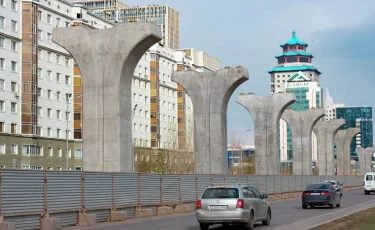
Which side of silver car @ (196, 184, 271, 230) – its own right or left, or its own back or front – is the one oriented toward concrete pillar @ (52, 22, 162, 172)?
left

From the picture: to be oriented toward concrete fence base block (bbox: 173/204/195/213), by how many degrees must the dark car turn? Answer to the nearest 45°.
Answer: approximately 180°

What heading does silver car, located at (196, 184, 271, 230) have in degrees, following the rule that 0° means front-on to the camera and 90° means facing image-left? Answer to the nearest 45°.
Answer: approximately 225°

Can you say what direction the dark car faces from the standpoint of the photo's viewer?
facing away from the viewer and to the right of the viewer

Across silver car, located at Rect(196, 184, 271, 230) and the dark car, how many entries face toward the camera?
0

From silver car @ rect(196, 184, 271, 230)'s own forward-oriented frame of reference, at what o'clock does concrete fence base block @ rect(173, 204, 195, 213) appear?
The concrete fence base block is roughly at 10 o'clock from the silver car.

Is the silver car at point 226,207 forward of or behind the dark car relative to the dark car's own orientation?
behind

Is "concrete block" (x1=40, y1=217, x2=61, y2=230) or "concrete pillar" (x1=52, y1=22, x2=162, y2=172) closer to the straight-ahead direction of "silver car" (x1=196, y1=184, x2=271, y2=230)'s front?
the concrete pillar

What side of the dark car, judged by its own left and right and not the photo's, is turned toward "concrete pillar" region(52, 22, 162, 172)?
back

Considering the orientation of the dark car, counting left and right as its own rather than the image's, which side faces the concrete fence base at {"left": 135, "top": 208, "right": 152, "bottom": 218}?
back

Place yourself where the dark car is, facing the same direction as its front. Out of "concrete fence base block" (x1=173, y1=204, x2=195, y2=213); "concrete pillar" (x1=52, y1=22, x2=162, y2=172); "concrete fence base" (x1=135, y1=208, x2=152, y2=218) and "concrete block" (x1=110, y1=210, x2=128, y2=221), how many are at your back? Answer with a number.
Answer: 4

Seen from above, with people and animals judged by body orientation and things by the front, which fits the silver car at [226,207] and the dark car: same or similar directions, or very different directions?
same or similar directions

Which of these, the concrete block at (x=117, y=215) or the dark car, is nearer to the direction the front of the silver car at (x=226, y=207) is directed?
the dark car

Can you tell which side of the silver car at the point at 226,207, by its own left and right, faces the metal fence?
left

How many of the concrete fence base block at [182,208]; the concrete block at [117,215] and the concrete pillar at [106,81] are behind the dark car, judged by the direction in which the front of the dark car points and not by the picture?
3
